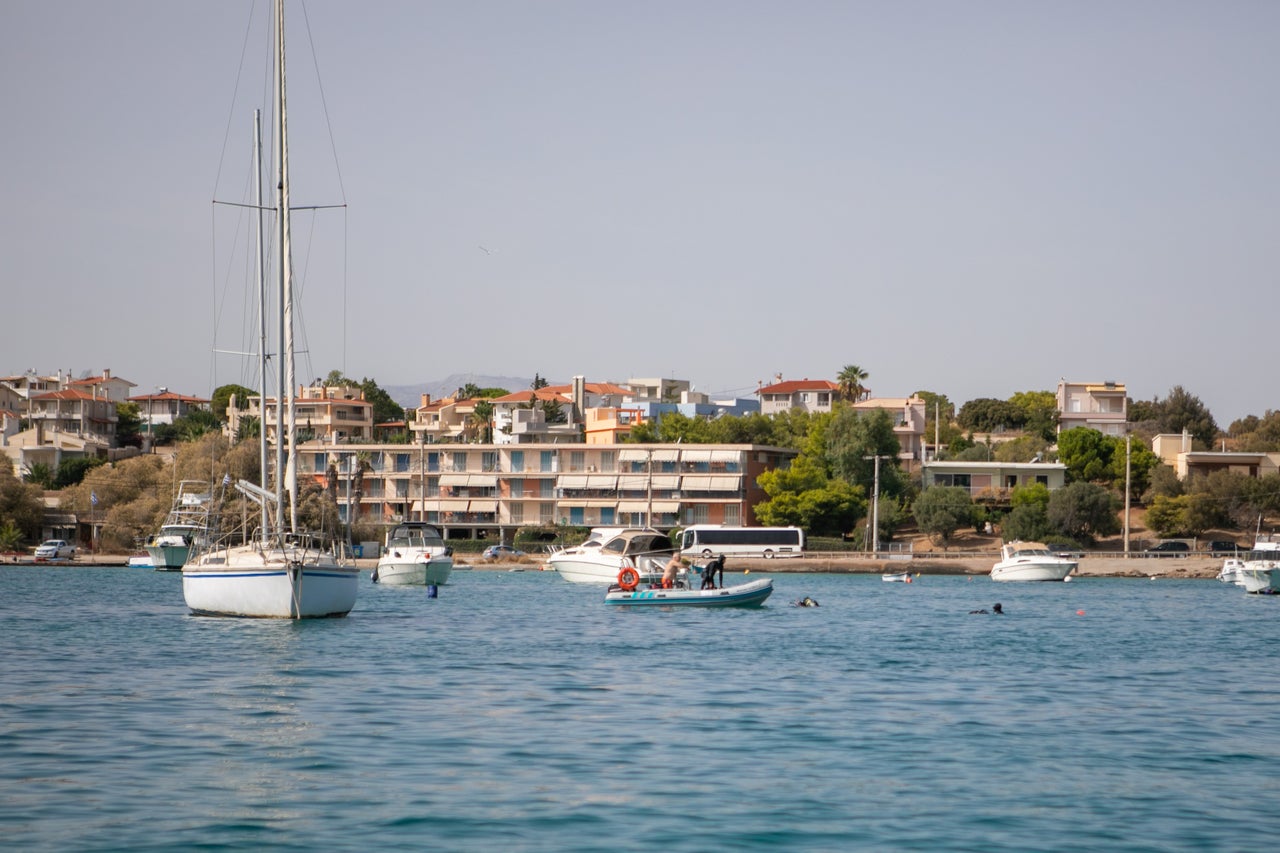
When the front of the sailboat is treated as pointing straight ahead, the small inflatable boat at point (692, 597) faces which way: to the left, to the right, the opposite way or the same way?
to the left

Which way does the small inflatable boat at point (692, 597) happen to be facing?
to the viewer's right

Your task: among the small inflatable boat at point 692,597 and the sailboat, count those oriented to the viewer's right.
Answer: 1

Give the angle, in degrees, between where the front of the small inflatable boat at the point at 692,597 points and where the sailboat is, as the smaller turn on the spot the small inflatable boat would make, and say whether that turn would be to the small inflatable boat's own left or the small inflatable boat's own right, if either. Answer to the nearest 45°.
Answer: approximately 135° to the small inflatable boat's own right

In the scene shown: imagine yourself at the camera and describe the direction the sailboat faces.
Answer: facing the viewer

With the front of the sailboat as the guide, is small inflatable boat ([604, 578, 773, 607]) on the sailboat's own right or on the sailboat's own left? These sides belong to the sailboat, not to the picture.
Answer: on the sailboat's own left
